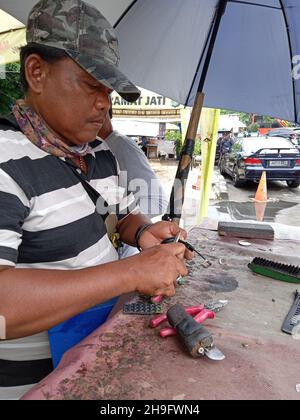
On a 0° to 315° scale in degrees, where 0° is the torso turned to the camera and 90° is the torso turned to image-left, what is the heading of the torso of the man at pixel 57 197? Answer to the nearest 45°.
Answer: approximately 315°

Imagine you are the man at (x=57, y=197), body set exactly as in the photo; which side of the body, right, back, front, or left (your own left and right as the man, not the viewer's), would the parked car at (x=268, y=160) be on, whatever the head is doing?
left

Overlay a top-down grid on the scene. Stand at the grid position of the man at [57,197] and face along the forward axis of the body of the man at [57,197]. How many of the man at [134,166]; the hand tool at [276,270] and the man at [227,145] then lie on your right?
0

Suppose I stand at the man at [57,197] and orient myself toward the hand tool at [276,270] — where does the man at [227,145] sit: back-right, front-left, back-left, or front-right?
front-left
